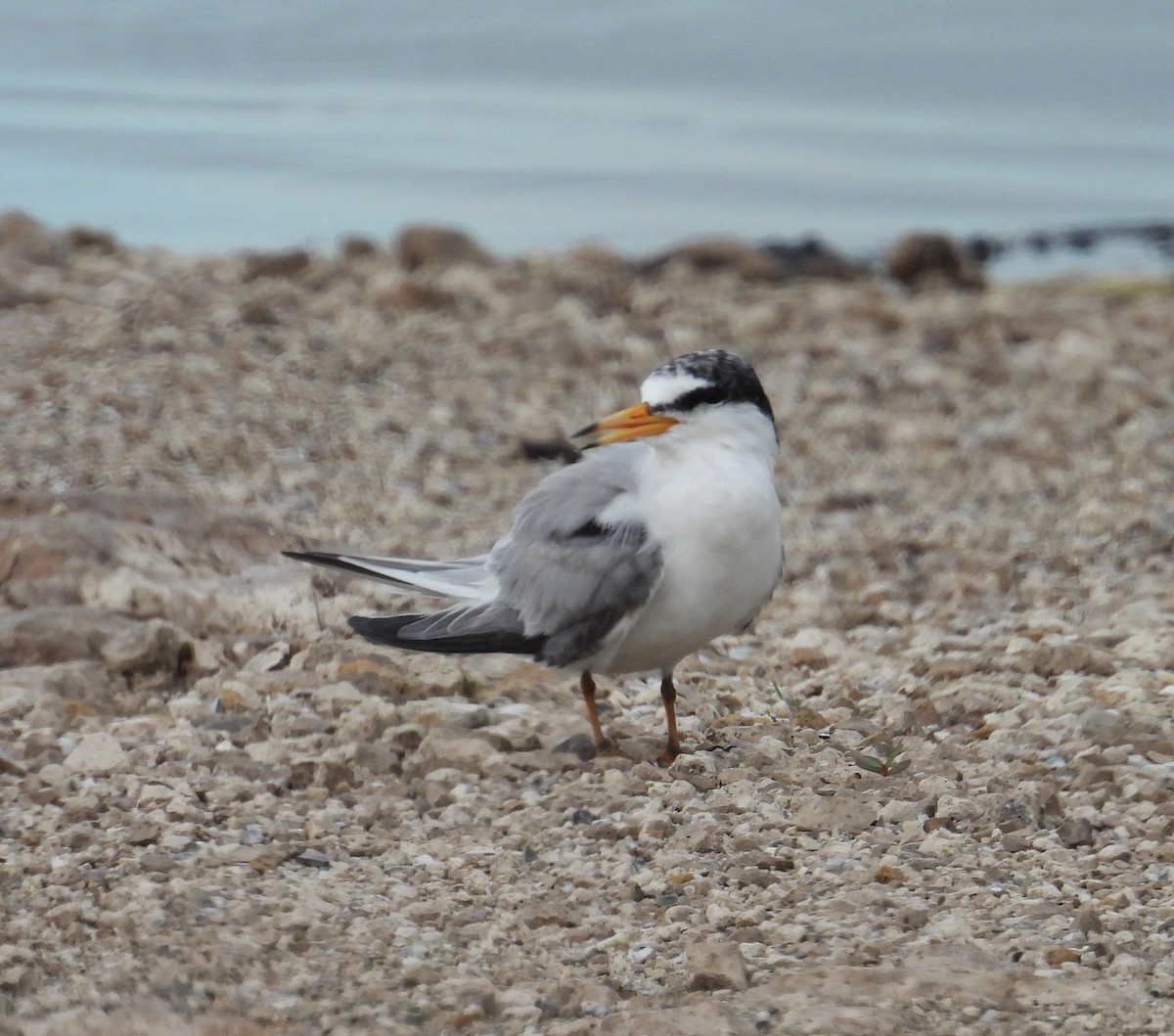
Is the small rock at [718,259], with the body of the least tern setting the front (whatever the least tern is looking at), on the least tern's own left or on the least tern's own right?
on the least tern's own left

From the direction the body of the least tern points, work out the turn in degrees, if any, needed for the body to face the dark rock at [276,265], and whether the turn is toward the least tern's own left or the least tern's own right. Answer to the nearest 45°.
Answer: approximately 135° to the least tern's own left

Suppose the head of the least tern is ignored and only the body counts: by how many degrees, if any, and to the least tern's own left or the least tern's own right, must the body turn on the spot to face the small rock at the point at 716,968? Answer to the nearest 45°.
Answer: approximately 45° to the least tern's own right

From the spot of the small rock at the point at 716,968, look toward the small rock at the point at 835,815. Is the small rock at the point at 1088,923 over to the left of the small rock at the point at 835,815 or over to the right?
right

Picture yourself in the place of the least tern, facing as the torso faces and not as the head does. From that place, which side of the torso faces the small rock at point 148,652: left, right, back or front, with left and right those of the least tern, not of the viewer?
back

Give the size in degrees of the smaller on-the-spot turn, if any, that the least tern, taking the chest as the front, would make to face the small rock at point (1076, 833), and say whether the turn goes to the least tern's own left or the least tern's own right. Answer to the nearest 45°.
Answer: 0° — it already faces it

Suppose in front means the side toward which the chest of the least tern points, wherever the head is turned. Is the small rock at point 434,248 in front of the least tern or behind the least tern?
behind

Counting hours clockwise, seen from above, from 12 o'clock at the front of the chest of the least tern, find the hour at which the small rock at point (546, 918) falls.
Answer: The small rock is roughly at 2 o'clock from the least tern.

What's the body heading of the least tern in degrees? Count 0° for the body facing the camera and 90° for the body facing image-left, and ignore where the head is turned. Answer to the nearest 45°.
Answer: approximately 315°

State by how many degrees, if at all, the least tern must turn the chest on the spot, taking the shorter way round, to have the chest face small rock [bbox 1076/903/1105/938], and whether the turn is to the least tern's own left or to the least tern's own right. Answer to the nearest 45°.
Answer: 0° — it already faces it
